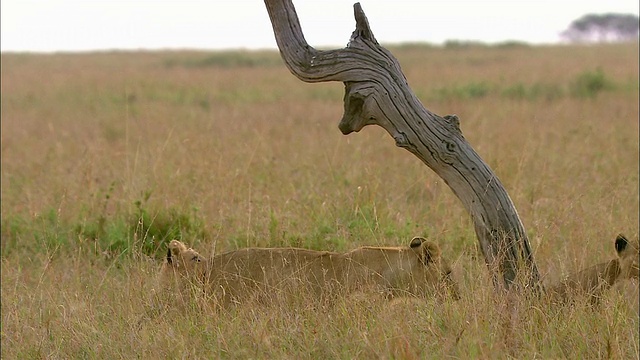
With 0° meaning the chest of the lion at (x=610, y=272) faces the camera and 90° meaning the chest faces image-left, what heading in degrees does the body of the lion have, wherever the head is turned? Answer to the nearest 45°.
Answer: approximately 270°

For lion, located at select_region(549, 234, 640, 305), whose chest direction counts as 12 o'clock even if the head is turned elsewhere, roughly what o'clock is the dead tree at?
The dead tree is roughly at 5 o'clock from the lion.

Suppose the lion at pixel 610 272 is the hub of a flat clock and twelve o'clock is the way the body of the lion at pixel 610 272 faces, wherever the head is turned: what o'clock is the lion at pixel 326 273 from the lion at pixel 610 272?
the lion at pixel 326 273 is roughly at 5 o'clock from the lion at pixel 610 272.
